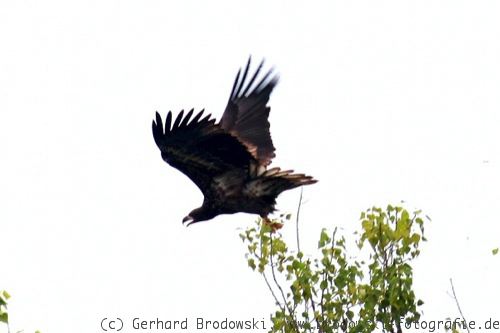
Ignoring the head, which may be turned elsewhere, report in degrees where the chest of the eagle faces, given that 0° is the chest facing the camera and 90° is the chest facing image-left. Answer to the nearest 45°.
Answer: approximately 90°
